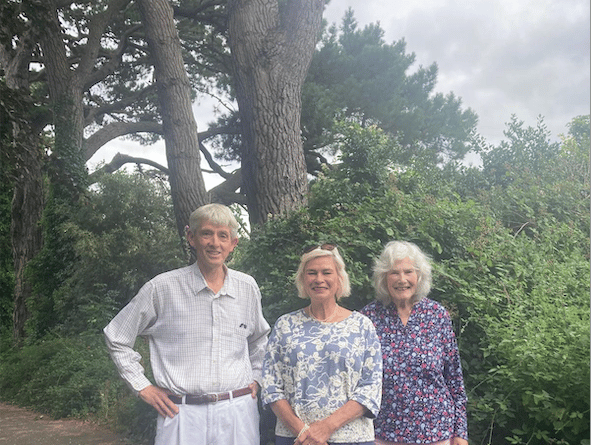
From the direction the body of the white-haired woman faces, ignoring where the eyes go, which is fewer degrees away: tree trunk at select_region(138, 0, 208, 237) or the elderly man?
the elderly man

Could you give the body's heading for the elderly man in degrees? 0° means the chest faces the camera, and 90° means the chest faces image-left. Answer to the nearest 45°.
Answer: approximately 0°

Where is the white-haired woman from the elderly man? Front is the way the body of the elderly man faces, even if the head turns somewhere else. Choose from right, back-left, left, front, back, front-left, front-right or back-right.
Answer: left

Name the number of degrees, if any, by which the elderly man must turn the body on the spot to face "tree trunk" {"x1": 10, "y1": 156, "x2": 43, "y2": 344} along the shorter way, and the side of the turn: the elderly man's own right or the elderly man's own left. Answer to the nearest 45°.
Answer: approximately 180°

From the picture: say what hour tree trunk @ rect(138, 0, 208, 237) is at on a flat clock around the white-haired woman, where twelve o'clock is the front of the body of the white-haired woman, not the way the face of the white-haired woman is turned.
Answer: The tree trunk is roughly at 5 o'clock from the white-haired woman.

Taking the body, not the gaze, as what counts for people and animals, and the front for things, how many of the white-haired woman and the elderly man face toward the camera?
2

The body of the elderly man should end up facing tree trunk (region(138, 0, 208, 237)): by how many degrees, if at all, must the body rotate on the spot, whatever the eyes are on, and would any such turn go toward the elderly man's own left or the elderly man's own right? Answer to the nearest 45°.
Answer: approximately 180°
